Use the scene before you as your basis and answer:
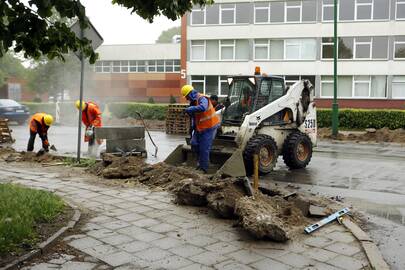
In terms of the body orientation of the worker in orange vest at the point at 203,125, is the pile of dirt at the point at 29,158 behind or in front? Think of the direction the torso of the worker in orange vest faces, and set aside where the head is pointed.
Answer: in front

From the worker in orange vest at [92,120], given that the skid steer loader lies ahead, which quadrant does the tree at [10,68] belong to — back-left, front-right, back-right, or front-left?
back-left

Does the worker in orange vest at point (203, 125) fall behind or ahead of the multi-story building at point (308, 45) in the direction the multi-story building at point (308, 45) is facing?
ahead

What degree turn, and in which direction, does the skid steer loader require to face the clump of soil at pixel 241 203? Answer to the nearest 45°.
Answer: approximately 45° to its left

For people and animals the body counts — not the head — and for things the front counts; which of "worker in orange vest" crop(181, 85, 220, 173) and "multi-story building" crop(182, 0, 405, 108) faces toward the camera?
the multi-story building

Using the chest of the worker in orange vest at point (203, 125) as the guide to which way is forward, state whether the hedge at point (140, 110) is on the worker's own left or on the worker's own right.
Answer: on the worker's own right

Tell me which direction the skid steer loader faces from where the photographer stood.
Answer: facing the viewer and to the left of the viewer

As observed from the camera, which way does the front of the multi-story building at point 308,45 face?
facing the viewer

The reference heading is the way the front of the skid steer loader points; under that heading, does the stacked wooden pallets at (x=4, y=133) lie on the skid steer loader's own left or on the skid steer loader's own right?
on the skid steer loader's own right

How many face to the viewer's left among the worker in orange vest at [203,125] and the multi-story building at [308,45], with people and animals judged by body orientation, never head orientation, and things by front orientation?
1

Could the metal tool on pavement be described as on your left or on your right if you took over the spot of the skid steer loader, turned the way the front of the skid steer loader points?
on your left

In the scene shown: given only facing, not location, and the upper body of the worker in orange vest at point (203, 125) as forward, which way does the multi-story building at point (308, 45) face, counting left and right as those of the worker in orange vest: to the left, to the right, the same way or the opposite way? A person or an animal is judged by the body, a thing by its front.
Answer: to the left

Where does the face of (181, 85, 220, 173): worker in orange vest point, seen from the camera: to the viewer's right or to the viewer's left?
to the viewer's left

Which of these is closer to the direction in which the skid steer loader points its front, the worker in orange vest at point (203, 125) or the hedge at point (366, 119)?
the worker in orange vest

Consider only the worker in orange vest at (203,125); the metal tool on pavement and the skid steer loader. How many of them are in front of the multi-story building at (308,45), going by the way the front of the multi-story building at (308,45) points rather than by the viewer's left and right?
3

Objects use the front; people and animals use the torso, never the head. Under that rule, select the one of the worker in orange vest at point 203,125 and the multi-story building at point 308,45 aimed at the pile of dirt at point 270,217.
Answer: the multi-story building

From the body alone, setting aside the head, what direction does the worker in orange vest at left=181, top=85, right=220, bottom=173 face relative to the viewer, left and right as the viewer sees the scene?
facing to the left of the viewer
